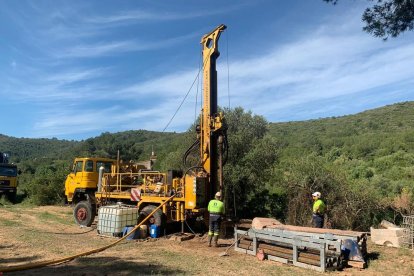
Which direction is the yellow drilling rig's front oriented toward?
to the viewer's left

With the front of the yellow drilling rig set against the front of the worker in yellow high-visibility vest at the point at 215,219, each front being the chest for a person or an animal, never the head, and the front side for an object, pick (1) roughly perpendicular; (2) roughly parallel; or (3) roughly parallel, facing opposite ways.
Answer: roughly perpendicular

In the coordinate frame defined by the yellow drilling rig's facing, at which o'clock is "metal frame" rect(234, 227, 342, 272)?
The metal frame is roughly at 8 o'clock from the yellow drilling rig.

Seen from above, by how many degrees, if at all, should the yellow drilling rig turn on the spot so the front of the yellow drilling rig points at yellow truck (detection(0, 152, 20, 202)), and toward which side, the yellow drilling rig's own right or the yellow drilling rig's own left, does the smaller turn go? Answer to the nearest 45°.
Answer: approximately 45° to the yellow drilling rig's own right

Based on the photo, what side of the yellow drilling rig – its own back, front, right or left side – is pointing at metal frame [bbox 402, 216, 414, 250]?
back
